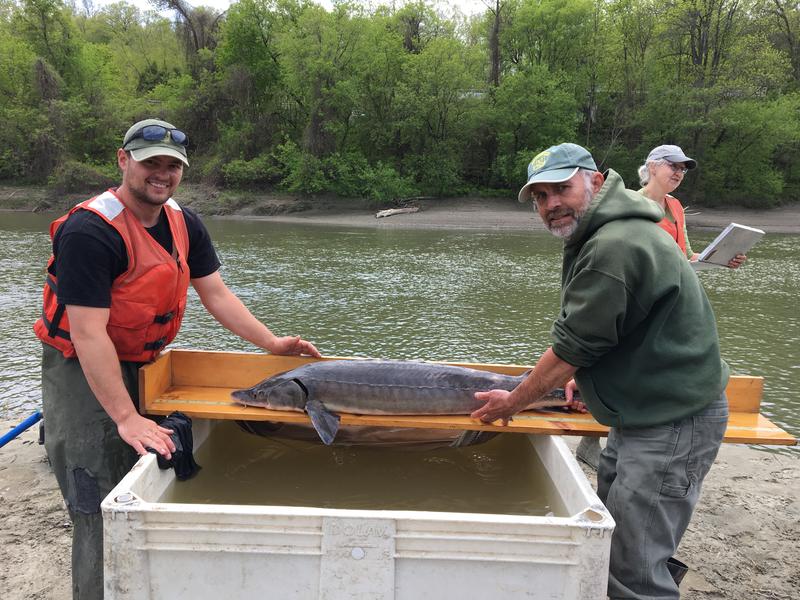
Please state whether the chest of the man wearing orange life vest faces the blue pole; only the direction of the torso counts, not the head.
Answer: no

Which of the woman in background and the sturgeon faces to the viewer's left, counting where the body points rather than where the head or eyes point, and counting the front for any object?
the sturgeon

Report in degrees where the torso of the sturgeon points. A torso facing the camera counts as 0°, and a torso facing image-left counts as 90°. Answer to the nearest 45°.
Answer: approximately 90°

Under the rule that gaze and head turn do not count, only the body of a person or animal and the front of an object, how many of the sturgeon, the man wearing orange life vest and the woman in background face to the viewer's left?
1

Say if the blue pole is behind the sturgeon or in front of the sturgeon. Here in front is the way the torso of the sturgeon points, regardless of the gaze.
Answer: in front

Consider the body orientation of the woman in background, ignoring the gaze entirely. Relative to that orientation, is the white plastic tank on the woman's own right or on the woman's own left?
on the woman's own right

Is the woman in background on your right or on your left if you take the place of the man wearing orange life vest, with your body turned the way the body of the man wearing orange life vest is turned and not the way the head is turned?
on your left

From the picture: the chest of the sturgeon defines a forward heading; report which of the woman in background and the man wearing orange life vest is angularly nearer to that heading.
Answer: the man wearing orange life vest

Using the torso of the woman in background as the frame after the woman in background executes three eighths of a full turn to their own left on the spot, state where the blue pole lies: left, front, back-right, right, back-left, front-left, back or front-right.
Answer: back-left

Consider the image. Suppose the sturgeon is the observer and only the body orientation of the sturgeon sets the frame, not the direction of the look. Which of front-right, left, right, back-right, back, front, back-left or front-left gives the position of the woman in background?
back-right
